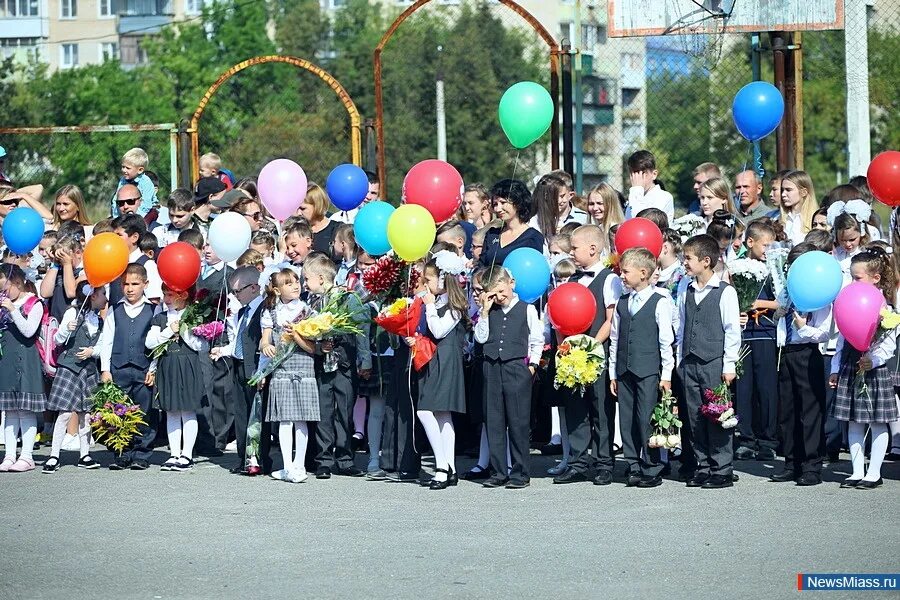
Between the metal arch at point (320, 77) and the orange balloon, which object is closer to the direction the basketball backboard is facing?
the orange balloon

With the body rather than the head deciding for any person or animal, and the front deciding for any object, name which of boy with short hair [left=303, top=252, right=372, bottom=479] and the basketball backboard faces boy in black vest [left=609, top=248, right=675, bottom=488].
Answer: the basketball backboard

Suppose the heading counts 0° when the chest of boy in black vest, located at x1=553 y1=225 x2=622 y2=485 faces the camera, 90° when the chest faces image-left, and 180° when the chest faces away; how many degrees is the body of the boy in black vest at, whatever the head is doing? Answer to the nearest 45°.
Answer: approximately 45°

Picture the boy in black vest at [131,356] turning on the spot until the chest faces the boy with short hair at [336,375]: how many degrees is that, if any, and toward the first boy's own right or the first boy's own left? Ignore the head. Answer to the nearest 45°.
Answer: approximately 45° to the first boy's own left

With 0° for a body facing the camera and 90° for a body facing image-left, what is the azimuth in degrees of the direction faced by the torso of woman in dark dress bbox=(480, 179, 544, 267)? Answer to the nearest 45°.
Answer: approximately 45°

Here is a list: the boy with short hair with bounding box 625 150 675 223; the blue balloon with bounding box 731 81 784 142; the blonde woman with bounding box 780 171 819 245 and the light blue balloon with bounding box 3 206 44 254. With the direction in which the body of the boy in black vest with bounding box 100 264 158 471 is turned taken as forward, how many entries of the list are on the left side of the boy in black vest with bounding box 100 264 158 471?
3

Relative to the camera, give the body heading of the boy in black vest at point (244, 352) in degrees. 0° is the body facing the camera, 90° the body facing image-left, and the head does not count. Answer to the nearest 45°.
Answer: approximately 45°

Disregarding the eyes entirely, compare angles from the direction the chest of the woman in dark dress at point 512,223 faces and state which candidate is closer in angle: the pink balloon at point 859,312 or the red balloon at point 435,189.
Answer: the red balloon

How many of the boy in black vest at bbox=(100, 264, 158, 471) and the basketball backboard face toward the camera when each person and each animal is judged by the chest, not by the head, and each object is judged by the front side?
2

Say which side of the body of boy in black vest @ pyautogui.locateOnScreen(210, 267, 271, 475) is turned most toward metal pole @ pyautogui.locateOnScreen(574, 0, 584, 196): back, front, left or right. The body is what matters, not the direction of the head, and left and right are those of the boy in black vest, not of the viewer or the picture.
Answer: back

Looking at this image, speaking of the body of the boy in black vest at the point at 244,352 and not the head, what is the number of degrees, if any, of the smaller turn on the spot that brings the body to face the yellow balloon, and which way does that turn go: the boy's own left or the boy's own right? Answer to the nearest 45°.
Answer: approximately 90° to the boy's own left
